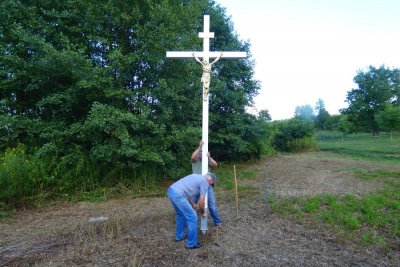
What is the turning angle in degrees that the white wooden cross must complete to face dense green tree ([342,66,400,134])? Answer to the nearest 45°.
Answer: approximately 135° to its left

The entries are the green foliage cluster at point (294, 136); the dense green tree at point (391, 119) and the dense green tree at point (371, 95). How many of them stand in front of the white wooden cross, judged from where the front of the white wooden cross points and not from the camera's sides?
0

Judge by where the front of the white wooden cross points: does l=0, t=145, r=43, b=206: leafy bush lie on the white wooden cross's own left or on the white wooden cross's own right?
on the white wooden cross's own right

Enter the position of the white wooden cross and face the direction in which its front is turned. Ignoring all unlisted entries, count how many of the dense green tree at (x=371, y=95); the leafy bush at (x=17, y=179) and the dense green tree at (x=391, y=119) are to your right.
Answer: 1

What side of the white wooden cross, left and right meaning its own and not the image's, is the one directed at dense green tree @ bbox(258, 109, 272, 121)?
back

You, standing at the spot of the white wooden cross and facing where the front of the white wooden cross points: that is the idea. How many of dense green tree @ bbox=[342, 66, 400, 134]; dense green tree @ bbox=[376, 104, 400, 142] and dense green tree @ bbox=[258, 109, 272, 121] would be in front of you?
0

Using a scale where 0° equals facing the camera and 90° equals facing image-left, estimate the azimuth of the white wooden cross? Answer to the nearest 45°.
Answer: approximately 0°

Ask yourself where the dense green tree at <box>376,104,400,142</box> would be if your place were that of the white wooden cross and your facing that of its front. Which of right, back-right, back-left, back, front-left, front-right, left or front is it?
back-left

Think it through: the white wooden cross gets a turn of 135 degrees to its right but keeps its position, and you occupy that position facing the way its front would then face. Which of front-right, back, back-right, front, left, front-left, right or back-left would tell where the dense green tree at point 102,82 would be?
front

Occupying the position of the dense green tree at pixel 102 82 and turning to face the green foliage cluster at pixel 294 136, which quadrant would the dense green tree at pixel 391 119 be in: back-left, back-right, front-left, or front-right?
front-right
